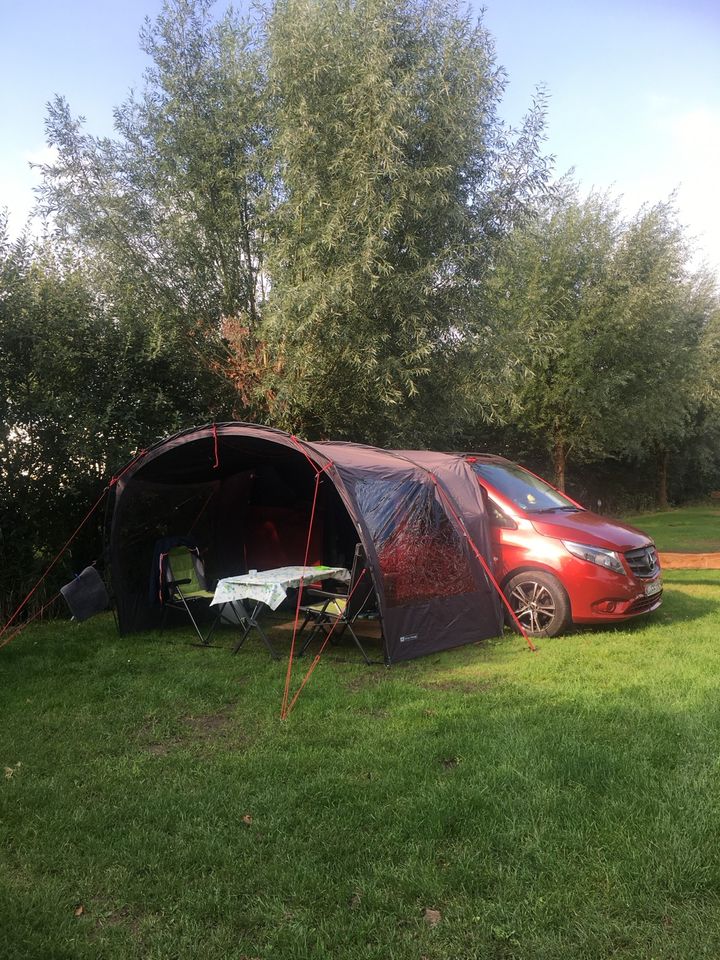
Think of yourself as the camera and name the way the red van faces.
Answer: facing the viewer and to the right of the viewer

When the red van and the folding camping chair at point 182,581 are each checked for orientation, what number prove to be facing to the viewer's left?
0

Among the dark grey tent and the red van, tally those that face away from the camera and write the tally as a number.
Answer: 0

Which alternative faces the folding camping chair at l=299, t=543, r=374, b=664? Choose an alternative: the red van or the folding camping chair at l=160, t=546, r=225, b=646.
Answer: the folding camping chair at l=160, t=546, r=225, b=646

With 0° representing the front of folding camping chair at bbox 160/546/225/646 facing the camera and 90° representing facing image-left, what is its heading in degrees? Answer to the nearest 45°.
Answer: approximately 315°

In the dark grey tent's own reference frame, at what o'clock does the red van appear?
The red van is roughly at 8 o'clock from the dark grey tent.

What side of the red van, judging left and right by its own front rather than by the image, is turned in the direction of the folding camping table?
right

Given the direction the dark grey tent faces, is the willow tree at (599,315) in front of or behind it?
behind
